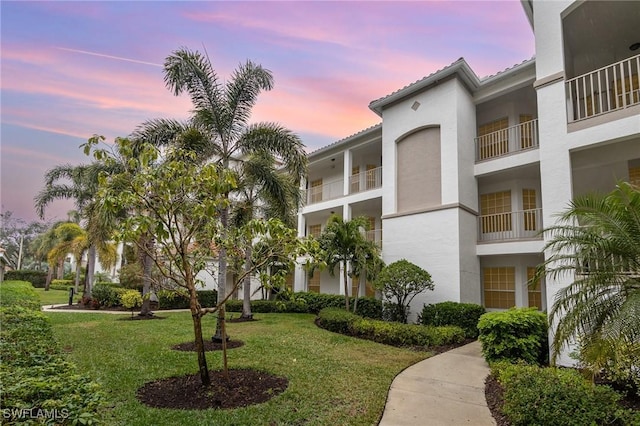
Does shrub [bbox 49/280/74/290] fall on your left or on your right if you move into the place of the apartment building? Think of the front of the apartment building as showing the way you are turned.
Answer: on your right

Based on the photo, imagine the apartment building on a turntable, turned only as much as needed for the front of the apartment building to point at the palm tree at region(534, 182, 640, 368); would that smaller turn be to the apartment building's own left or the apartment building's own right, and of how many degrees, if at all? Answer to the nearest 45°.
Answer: approximately 45° to the apartment building's own left

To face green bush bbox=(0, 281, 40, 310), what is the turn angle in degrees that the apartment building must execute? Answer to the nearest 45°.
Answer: approximately 45° to its right

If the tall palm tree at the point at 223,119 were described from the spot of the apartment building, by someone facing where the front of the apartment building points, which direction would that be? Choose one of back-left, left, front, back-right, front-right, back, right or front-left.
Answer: front

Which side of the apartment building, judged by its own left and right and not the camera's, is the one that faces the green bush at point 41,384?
front

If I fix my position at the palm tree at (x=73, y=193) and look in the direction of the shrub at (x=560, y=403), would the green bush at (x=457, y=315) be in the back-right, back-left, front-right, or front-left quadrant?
front-left

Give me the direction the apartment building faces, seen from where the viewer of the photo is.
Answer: facing the viewer and to the left of the viewer

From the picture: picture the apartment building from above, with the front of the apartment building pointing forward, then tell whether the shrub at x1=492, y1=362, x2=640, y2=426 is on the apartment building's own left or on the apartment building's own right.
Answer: on the apartment building's own left
